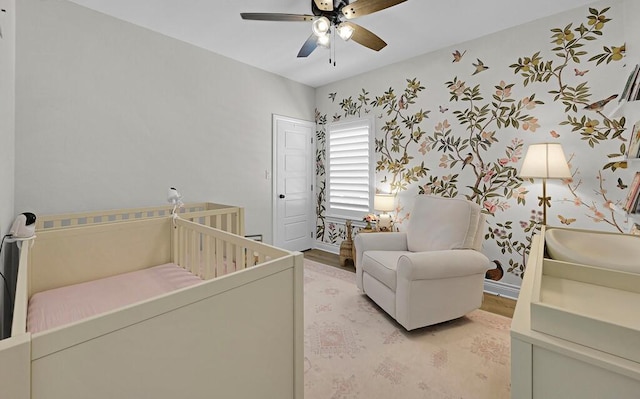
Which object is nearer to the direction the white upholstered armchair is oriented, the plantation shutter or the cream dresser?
the cream dresser

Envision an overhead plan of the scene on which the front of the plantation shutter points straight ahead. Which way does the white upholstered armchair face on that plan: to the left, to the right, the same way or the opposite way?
the same way

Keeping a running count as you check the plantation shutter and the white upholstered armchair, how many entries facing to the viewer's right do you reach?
0

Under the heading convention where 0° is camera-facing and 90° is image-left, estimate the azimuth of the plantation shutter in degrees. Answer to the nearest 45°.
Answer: approximately 45°

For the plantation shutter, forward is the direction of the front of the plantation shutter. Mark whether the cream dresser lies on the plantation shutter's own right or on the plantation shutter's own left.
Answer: on the plantation shutter's own left

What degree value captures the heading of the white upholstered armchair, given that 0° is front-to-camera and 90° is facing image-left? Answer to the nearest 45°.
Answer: approximately 45°

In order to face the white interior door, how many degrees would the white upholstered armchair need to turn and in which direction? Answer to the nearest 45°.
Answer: approximately 90° to its right

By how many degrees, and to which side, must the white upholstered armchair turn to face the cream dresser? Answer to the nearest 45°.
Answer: approximately 45° to its left

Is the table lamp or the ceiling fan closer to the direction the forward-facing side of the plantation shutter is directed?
the ceiling fan
